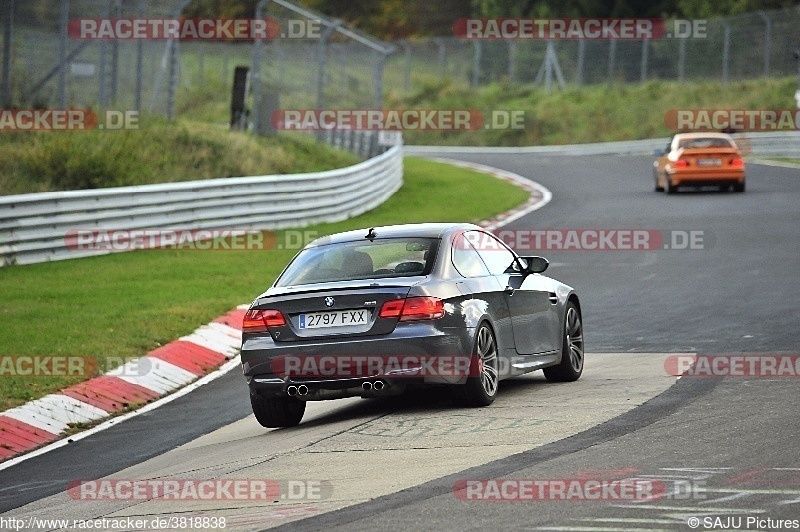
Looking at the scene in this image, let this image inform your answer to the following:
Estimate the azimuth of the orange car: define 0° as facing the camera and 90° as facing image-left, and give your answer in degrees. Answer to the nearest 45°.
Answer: approximately 180°

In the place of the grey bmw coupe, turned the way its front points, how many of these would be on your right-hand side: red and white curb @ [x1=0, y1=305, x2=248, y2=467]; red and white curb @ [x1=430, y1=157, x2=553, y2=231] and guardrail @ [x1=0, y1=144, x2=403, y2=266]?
0

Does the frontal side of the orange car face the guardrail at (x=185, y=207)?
no

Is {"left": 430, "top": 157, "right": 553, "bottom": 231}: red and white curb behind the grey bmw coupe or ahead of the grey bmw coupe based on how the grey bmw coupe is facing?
ahead

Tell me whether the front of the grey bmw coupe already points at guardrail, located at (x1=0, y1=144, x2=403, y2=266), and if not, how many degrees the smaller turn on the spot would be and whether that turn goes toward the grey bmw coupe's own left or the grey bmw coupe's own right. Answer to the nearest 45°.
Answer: approximately 45° to the grey bmw coupe's own left

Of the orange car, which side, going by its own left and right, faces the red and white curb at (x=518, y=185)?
left

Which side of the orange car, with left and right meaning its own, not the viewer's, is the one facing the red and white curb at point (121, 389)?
back

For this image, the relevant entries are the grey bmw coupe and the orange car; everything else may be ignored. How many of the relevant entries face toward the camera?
0

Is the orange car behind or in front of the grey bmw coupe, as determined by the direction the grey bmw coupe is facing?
in front

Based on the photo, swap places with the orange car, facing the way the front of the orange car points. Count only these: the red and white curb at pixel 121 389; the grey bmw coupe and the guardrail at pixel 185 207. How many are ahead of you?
0

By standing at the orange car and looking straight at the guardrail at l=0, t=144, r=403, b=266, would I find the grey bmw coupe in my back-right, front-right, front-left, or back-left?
front-left

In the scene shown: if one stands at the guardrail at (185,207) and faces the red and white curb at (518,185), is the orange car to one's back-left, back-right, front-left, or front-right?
front-right

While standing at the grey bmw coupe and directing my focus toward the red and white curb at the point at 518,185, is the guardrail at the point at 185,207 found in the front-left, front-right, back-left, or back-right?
front-left

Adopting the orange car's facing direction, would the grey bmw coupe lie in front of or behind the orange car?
behind

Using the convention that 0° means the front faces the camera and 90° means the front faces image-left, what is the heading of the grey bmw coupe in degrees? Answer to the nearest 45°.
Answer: approximately 225°
